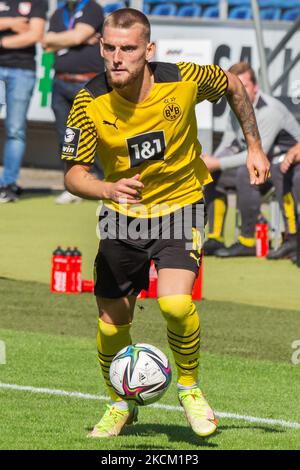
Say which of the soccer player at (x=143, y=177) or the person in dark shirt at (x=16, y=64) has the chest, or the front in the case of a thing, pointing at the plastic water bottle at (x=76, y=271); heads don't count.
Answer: the person in dark shirt

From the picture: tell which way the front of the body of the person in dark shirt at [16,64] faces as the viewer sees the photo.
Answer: toward the camera

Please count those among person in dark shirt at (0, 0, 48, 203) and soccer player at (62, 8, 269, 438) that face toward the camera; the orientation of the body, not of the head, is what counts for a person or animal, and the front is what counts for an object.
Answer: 2

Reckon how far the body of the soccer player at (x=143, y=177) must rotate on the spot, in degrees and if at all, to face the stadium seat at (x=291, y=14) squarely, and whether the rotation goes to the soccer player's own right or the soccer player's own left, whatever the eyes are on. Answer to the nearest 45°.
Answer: approximately 180°

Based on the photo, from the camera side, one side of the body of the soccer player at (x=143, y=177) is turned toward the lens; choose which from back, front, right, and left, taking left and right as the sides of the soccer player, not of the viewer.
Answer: front

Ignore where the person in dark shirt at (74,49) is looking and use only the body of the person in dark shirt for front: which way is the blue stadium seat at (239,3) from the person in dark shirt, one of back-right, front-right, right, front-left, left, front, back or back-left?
back

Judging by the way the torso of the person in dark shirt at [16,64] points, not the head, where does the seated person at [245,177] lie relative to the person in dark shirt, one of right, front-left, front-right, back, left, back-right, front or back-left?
front-left

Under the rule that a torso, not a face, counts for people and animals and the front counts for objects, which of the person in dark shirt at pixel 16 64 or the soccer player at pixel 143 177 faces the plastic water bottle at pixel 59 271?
the person in dark shirt

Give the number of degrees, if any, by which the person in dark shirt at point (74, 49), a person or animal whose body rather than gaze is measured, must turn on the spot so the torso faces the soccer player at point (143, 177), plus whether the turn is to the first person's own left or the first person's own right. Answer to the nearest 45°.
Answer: approximately 45° to the first person's own left

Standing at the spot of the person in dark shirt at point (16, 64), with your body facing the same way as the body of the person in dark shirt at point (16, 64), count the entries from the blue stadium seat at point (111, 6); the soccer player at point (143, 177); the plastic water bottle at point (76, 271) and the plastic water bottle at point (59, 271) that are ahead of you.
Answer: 3

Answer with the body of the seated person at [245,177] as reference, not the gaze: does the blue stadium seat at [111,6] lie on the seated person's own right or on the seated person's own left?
on the seated person's own right

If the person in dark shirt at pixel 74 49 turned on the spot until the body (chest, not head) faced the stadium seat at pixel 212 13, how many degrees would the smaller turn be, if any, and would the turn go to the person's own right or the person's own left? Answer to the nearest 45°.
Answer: approximately 180°
